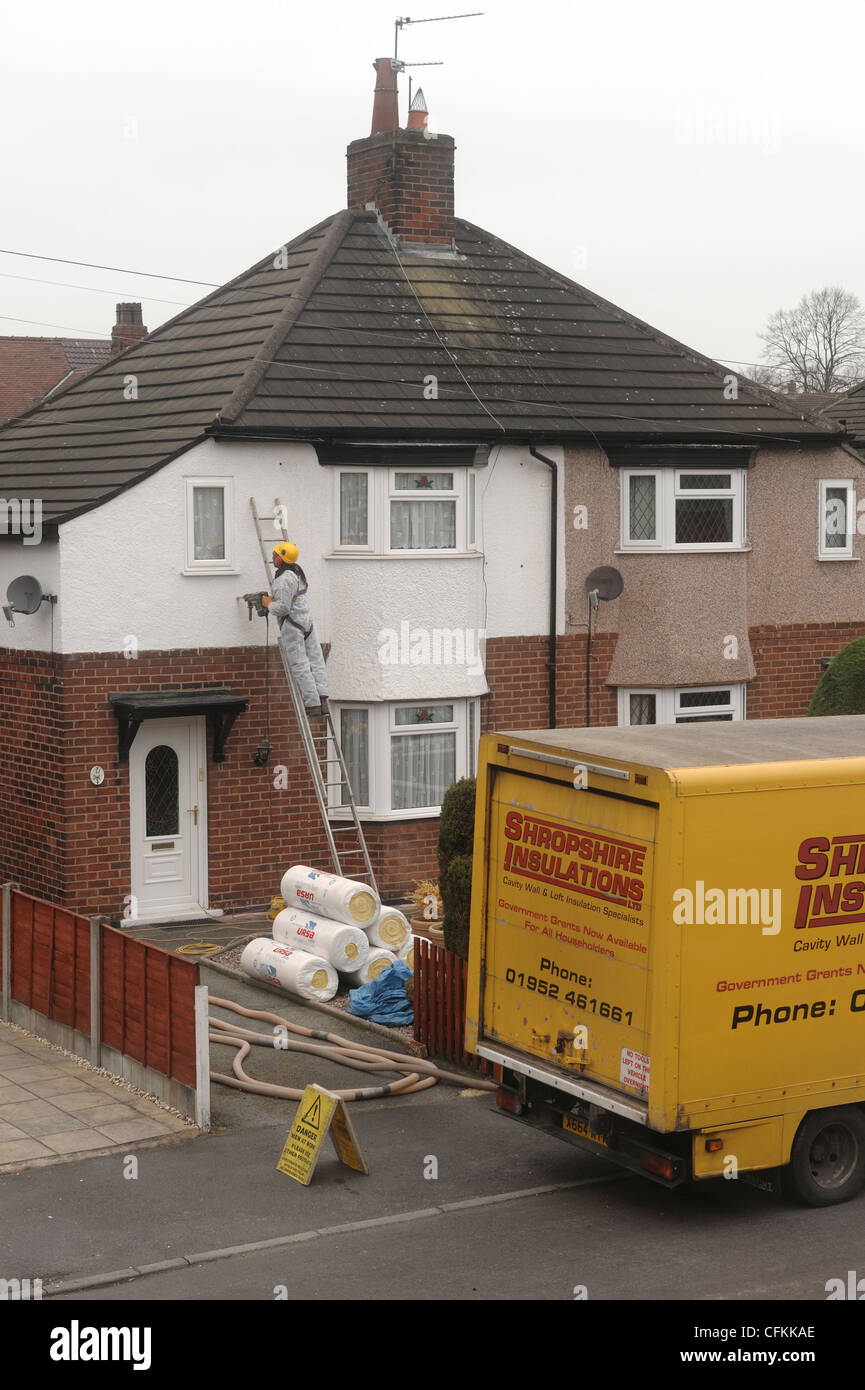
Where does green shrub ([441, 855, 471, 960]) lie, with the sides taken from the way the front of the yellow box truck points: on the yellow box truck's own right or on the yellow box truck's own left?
on the yellow box truck's own left

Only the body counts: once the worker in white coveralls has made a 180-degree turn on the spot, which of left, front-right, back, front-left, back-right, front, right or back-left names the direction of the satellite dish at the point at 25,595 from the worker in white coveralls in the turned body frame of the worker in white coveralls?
back-right

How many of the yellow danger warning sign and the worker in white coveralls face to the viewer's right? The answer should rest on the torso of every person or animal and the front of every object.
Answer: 0

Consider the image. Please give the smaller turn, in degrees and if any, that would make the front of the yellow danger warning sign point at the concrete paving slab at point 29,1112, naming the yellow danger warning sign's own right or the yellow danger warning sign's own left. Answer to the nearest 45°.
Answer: approximately 90° to the yellow danger warning sign's own right

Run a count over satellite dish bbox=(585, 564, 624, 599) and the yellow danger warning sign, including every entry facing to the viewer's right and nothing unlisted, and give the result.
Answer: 0

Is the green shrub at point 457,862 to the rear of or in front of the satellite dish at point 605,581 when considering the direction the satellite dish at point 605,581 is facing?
in front

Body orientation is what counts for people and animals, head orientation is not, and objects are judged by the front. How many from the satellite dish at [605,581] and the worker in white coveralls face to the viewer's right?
0

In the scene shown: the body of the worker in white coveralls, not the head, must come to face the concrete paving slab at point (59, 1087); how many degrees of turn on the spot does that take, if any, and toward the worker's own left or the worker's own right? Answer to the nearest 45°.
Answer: approximately 135° to the worker's own left

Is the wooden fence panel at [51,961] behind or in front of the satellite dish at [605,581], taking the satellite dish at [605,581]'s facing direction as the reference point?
in front

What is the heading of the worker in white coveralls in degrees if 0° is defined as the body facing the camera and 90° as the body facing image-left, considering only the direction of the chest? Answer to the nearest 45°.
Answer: approximately 135°
